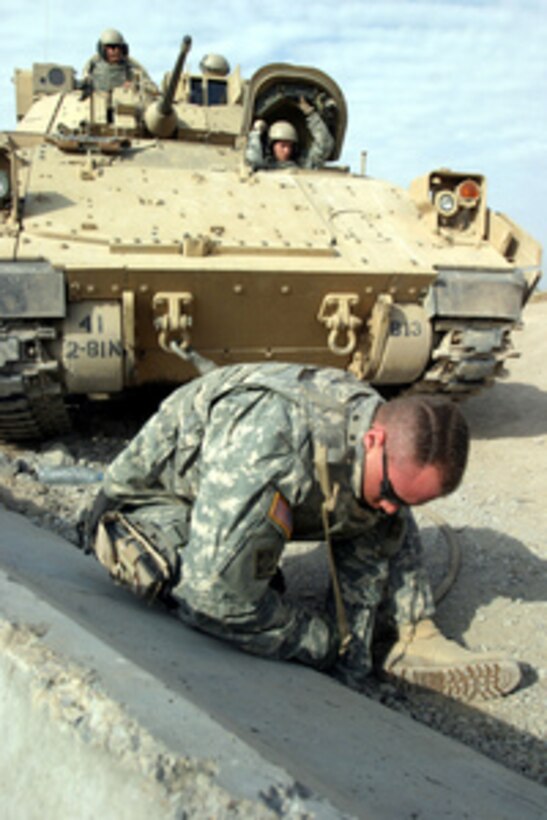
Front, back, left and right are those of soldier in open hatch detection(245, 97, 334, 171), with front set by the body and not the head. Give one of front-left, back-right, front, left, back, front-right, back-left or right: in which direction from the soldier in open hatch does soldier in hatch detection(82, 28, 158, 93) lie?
back-right

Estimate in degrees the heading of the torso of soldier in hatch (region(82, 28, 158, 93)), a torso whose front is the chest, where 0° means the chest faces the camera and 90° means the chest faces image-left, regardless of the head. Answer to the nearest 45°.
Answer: approximately 0°
